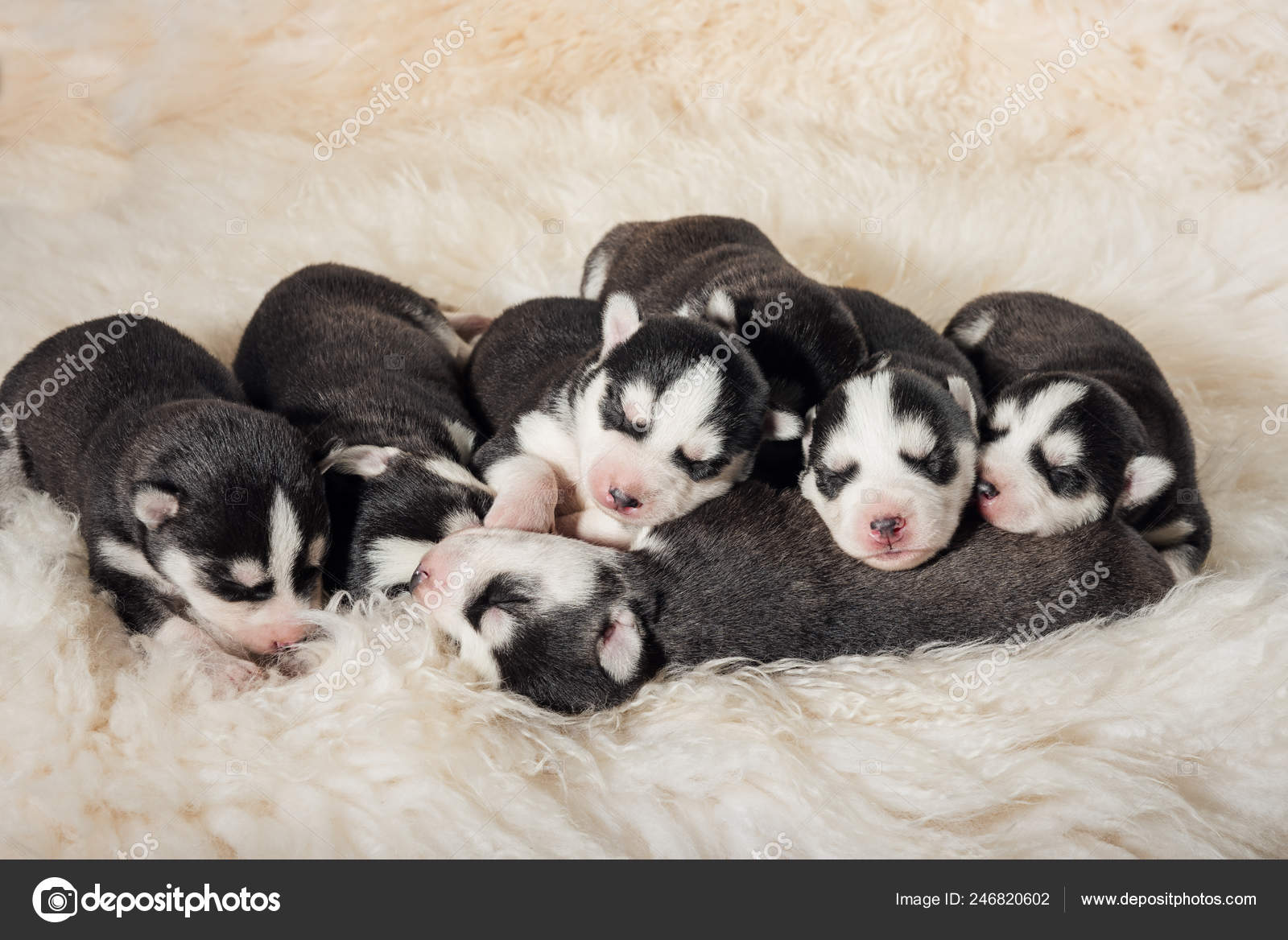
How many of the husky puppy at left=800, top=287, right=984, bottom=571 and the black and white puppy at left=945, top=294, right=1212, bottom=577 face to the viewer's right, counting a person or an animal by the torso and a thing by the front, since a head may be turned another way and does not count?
0

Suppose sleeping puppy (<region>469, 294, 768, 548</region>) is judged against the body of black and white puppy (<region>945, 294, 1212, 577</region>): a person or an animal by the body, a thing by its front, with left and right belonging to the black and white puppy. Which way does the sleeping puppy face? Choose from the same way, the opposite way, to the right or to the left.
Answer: to the left

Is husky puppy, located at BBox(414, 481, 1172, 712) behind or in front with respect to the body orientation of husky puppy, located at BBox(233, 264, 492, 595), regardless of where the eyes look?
in front

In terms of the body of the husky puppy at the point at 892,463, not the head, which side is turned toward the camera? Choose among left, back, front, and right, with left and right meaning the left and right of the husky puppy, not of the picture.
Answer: front

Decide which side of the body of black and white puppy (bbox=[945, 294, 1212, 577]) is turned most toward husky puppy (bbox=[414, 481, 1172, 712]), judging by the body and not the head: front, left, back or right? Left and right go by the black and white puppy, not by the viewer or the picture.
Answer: front

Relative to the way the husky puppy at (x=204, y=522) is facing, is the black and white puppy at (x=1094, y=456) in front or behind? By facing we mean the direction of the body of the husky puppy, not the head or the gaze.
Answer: in front

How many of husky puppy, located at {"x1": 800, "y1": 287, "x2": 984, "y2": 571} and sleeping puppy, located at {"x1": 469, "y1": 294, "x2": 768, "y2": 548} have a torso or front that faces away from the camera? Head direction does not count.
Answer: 0
